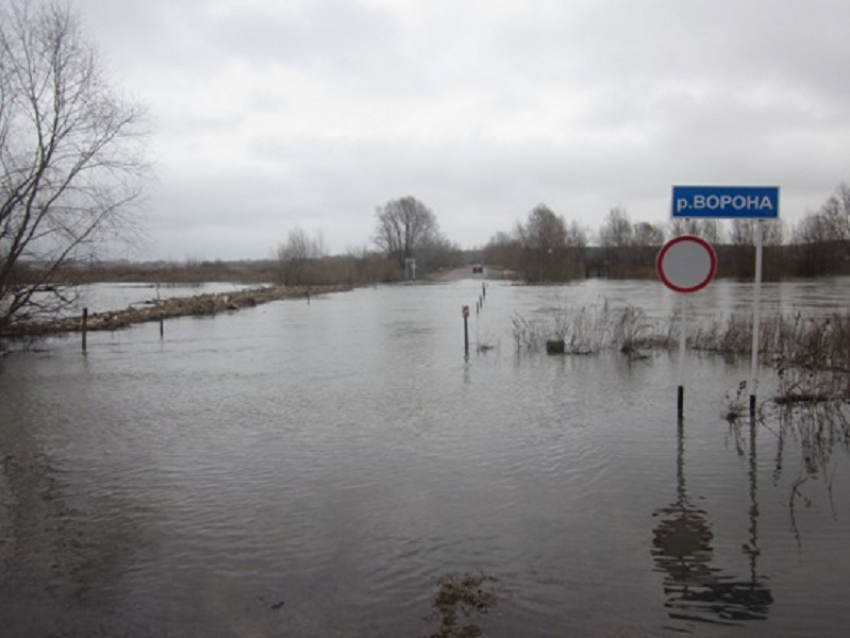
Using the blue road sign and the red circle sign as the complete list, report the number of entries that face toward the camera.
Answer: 2

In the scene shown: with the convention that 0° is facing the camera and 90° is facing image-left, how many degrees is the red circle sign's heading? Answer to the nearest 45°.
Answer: approximately 0°

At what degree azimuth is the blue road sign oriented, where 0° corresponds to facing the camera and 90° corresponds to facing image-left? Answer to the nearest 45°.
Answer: approximately 0°
